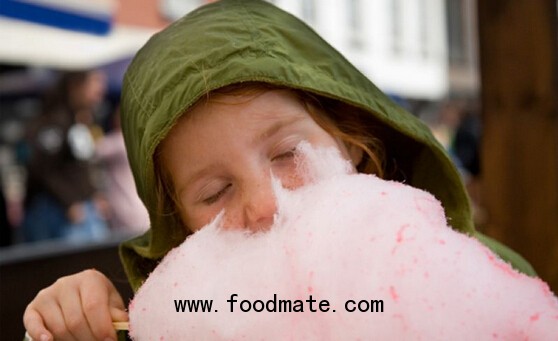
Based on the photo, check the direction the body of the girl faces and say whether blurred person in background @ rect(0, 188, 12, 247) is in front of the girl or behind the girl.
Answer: behind

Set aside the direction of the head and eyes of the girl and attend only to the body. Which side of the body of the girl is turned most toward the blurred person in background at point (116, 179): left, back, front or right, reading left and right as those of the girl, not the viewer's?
back

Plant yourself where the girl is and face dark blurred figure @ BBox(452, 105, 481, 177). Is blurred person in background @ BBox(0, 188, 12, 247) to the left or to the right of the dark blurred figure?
left
